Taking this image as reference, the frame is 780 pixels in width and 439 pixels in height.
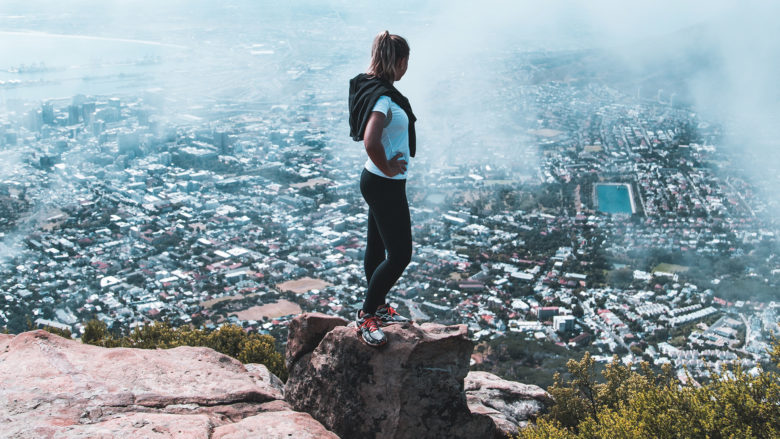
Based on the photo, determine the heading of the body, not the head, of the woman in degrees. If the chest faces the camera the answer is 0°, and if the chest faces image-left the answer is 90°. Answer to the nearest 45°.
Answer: approximately 270°

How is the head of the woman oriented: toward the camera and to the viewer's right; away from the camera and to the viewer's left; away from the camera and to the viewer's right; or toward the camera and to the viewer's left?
away from the camera and to the viewer's right

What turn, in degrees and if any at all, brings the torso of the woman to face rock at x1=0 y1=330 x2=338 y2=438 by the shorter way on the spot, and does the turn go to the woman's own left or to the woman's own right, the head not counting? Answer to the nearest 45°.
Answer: approximately 180°
